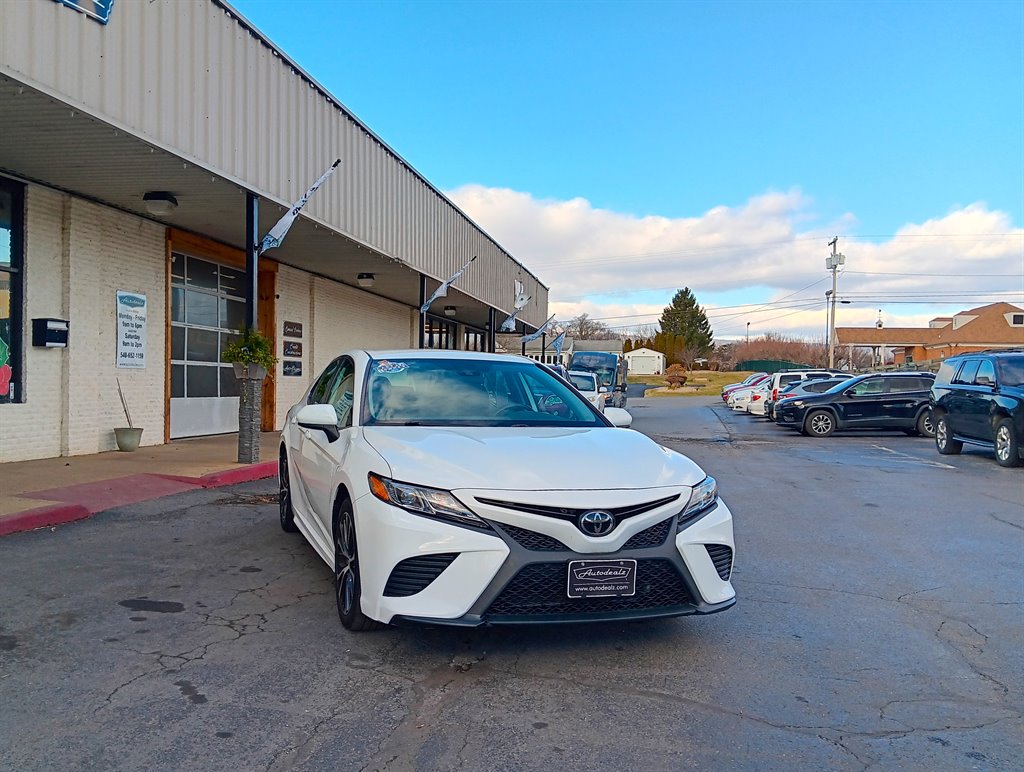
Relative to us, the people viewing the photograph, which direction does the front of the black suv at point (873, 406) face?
facing to the left of the viewer

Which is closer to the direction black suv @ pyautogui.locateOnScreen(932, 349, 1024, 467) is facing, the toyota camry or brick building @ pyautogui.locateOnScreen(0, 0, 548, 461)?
the toyota camry

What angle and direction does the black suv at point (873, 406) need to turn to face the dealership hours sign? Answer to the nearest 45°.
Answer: approximately 45° to its left

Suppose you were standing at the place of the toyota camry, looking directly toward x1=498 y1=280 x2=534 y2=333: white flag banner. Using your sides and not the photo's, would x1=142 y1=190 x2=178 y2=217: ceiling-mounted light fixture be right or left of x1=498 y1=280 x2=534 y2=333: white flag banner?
left

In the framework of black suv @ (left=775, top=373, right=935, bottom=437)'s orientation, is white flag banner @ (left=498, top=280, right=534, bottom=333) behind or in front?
in front

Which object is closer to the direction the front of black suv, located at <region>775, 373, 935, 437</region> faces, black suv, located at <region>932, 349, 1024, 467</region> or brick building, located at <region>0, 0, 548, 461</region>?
the brick building

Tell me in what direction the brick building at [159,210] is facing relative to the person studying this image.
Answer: facing the viewer and to the right of the viewer

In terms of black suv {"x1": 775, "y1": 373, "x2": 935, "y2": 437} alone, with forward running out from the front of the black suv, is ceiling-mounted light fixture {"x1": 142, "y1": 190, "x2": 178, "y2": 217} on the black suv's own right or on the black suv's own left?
on the black suv's own left
